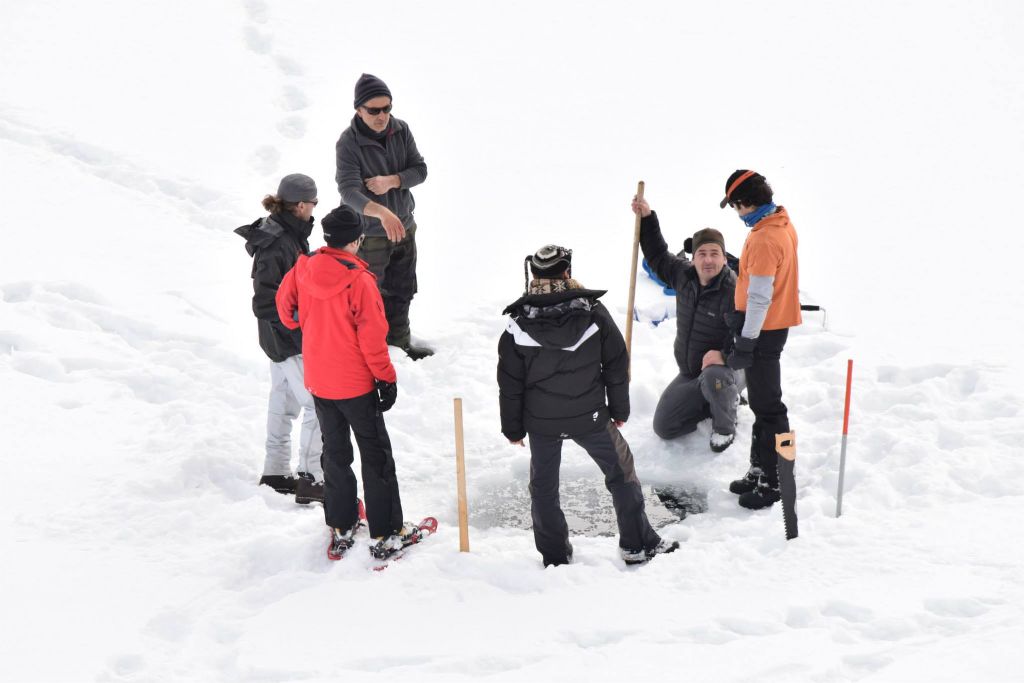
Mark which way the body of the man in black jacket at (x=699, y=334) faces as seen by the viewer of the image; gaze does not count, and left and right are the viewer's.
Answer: facing the viewer

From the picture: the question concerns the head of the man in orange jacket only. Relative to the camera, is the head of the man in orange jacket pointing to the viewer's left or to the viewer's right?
to the viewer's left

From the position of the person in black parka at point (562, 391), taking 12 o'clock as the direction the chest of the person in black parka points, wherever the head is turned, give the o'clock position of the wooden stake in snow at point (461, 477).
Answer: The wooden stake in snow is roughly at 9 o'clock from the person in black parka.

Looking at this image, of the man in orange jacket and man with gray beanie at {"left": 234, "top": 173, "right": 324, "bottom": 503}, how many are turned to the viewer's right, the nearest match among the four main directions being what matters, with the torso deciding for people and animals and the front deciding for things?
1

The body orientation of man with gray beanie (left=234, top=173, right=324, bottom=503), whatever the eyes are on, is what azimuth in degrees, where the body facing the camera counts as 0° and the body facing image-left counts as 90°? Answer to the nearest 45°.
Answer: approximately 270°

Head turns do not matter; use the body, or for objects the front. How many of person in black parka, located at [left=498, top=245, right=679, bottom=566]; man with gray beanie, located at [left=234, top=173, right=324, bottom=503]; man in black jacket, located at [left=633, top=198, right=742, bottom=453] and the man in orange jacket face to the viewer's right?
1

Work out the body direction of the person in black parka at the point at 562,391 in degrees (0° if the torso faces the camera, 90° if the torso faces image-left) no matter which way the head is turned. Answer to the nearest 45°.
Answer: approximately 180°

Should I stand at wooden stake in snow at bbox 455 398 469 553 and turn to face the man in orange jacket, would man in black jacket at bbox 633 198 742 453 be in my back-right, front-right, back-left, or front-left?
front-left

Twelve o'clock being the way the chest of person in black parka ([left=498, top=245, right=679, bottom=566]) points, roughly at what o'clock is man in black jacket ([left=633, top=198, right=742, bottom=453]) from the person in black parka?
The man in black jacket is roughly at 1 o'clock from the person in black parka.

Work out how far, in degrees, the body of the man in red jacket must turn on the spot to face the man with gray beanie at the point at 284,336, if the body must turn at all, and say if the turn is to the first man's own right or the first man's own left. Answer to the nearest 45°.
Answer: approximately 90° to the first man's own left

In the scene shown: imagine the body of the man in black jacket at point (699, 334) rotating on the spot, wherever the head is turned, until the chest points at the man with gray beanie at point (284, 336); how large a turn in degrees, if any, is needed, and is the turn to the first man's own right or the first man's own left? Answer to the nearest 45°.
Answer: approximately 45° to the first man's own right

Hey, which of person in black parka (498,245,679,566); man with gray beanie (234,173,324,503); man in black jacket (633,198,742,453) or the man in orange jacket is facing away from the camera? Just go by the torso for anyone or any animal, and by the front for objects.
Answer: the person in black parka

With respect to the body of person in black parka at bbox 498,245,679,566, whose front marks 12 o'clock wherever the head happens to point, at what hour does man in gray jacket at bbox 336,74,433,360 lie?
The man in gray jacket is roughly at 11 o'clock from the person in black parka.

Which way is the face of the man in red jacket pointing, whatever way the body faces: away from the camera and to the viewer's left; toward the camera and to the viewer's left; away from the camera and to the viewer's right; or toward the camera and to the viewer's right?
away from the camera and to the viewer's right

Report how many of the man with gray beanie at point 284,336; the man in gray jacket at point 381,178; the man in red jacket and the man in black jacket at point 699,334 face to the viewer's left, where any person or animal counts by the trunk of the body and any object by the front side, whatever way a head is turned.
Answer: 0

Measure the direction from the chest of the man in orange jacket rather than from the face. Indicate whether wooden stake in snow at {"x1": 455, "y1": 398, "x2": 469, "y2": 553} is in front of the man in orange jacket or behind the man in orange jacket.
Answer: in front

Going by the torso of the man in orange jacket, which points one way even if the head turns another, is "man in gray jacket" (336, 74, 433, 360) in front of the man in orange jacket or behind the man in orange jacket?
in front

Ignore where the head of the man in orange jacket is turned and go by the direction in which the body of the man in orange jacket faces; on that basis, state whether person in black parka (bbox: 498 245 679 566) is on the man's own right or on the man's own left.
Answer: on the man's own left

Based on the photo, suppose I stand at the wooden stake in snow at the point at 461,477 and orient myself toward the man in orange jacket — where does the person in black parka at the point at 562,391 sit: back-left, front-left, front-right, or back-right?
front-right

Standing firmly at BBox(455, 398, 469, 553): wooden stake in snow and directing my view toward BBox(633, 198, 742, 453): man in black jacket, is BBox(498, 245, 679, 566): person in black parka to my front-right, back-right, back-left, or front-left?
front-right
